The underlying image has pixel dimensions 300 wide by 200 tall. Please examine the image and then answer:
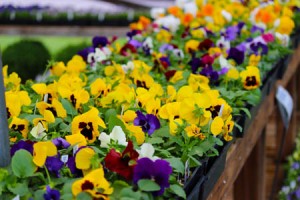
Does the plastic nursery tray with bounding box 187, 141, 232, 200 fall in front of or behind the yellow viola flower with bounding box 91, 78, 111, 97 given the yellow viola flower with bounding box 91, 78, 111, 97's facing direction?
in front

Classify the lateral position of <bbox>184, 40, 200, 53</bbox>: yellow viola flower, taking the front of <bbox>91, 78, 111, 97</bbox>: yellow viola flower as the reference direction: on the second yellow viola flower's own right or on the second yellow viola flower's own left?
on the second yellow viola flower's own left

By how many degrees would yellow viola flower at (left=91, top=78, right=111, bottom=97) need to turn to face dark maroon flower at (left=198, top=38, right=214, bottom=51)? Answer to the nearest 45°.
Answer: approximately 90° to its left

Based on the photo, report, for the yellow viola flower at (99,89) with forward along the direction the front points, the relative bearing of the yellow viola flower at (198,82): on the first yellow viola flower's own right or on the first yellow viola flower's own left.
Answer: on the first yellow viola flower's own left

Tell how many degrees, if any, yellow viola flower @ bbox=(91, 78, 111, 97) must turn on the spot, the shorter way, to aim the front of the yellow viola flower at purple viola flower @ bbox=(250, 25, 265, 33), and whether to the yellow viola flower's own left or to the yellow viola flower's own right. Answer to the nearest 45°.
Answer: approximately 90° to the yellow viola flower's own left

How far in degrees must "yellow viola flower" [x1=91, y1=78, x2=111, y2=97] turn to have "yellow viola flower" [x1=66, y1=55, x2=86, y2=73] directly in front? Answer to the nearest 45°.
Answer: approximately 135° to its left

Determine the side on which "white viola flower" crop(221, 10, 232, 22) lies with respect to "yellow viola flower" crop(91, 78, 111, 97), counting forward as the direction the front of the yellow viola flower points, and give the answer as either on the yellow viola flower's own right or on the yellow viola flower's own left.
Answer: on the yellow viola flower's own left

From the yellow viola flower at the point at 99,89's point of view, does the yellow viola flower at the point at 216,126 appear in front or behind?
in front

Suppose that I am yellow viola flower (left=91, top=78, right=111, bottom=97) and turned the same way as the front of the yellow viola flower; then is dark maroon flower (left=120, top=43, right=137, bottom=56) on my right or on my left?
on my left

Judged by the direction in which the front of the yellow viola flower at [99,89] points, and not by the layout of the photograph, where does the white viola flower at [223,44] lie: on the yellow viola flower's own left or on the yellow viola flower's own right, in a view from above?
on the yellow viola flower's own left

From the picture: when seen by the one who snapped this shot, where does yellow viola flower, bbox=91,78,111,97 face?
facing the viewer and to the right of the viewer

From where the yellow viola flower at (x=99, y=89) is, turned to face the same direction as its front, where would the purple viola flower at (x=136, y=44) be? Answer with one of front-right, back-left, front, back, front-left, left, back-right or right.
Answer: back-left

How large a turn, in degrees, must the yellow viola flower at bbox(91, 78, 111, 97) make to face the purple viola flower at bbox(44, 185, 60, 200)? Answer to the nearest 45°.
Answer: approximately 45° to its right
